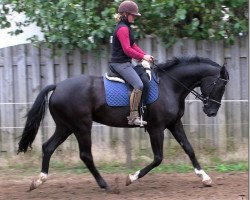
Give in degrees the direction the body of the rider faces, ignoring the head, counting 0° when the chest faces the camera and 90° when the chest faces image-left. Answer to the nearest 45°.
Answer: approximately 270°

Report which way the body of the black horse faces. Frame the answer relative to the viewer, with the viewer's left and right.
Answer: facing to the right of the viewer

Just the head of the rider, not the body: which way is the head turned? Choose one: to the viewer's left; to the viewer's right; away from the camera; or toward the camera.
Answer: to the viewer's right
